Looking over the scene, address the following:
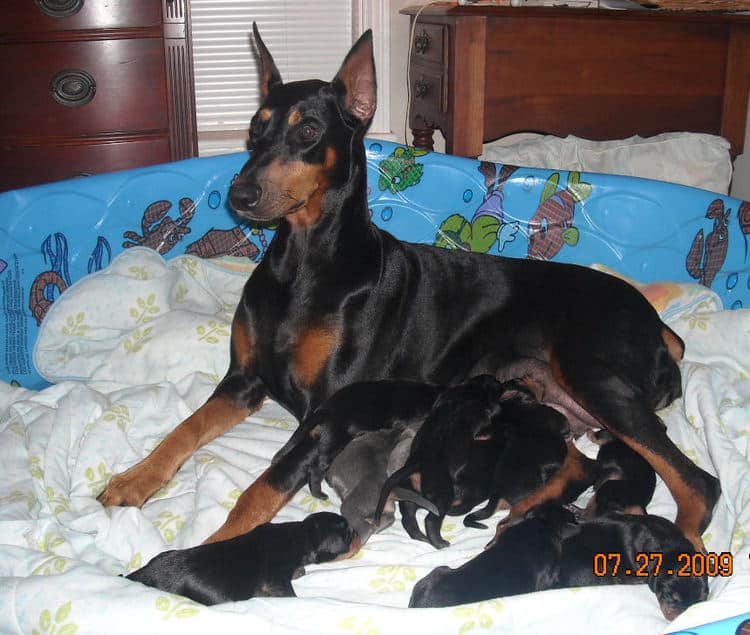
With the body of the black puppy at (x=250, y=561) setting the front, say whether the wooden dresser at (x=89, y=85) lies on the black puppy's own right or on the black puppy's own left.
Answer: on the black puppy's own left

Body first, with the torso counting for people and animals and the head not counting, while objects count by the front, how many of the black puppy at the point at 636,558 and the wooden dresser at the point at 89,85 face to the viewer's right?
1

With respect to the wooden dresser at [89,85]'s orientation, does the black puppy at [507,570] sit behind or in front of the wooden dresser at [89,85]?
in front

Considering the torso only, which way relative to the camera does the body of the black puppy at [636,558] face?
to the viewer's right

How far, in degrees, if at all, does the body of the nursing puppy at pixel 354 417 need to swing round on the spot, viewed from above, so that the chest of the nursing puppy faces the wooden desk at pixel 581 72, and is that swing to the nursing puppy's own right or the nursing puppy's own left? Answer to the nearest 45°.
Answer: approximately 45° to the nursing puppy's own left

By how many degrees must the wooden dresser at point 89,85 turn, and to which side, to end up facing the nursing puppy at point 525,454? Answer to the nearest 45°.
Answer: approximately 45° to its left

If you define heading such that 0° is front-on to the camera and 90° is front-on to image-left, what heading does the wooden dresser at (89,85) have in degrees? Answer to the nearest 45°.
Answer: approximately 0°

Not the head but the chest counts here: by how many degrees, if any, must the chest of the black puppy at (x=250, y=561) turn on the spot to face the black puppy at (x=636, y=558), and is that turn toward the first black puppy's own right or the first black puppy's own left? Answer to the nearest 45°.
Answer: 0° — it already faces it

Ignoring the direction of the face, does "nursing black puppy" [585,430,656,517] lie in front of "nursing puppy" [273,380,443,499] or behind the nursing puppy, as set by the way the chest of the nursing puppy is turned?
in front

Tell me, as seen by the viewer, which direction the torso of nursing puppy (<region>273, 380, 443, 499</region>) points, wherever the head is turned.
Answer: to the viewer's right

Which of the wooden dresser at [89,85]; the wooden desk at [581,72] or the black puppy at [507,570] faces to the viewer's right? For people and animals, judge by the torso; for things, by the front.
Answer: the black puppy
